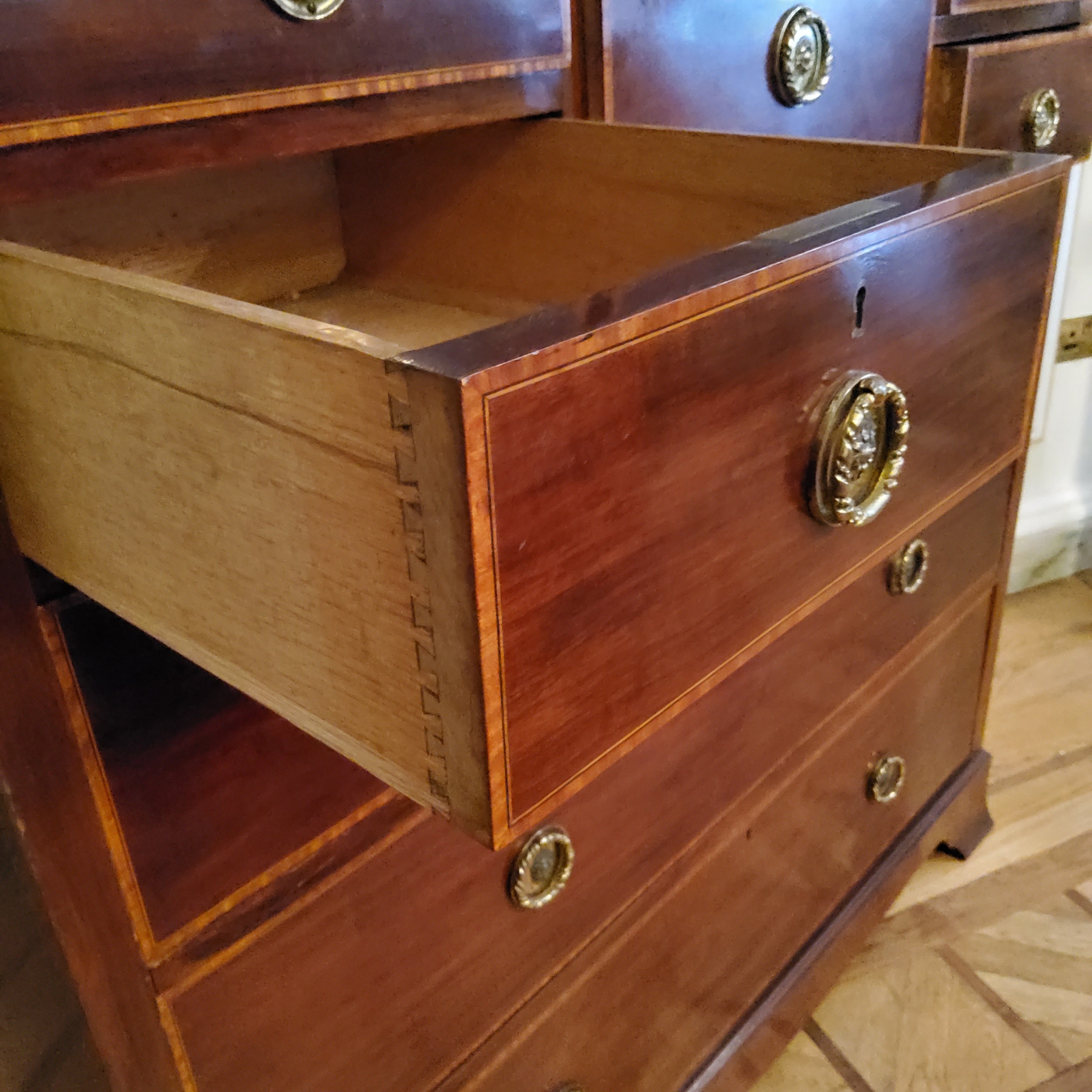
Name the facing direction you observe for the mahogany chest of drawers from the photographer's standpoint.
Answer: facing the viewer and to the right of the viewer
